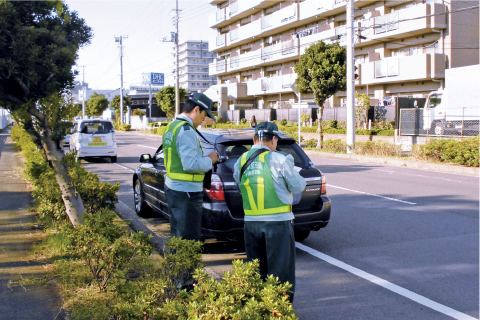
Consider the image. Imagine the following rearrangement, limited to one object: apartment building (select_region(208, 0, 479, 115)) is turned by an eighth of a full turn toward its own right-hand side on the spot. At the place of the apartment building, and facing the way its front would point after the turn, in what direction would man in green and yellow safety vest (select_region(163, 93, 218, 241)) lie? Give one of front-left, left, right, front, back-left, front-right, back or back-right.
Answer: left

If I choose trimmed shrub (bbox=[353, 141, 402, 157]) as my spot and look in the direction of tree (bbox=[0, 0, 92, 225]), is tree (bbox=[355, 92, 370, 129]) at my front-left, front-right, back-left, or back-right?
back-right

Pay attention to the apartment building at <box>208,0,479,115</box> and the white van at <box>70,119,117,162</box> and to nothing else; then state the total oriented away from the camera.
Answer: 1

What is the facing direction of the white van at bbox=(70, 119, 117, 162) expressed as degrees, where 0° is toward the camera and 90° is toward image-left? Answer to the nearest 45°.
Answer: approximately 180°

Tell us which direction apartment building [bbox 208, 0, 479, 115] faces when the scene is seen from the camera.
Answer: facing the viewer and to the left of the viewer

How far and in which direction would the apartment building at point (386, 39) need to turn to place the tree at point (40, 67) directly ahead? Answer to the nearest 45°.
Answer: approximately 45° to its left

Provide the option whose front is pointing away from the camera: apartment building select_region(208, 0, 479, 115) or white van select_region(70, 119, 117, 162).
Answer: the white van

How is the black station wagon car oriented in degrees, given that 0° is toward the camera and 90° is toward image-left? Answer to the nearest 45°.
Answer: approximately 135°

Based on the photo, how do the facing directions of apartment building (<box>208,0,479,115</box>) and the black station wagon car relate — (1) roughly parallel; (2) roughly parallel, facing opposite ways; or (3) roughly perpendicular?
roughly perpendicular

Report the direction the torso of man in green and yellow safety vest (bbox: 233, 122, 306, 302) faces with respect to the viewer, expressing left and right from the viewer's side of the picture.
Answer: facing away from the viewer and to the right of the viewer

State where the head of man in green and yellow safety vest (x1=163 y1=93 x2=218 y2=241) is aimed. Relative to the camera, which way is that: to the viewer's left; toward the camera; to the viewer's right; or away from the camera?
to the viewer's right

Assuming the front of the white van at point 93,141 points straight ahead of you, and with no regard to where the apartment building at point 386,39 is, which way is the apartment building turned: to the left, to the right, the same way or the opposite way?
to the left

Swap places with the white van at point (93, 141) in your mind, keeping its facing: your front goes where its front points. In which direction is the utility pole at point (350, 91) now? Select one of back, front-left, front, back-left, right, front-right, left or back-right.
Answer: right

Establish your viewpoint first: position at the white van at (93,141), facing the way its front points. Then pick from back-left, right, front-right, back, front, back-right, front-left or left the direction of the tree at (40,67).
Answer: back

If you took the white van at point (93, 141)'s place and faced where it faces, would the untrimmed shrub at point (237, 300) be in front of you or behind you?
behind
